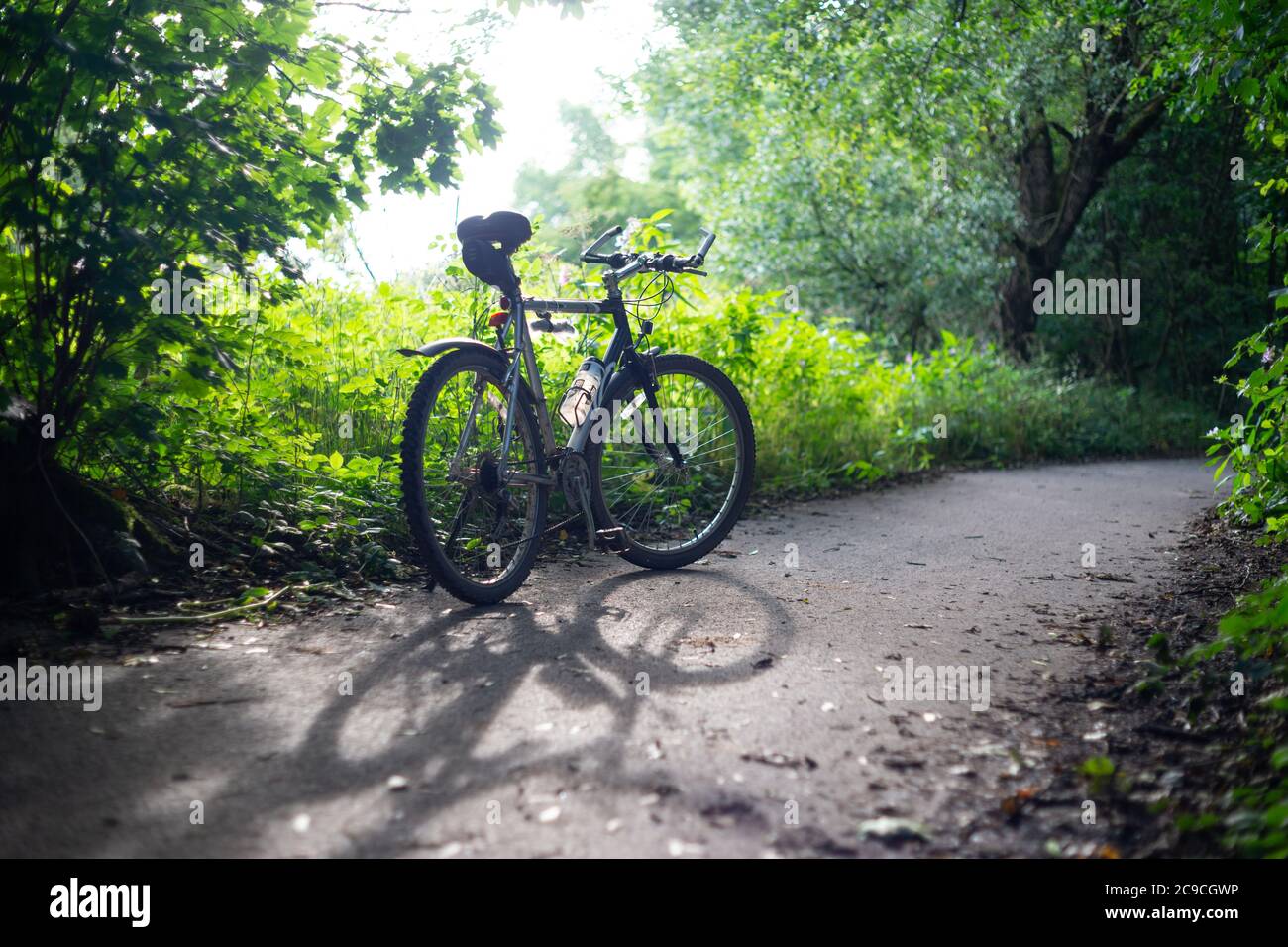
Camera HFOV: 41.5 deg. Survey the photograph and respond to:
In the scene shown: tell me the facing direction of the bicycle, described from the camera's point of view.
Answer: facing away from the viewer and to the right of the viewer
